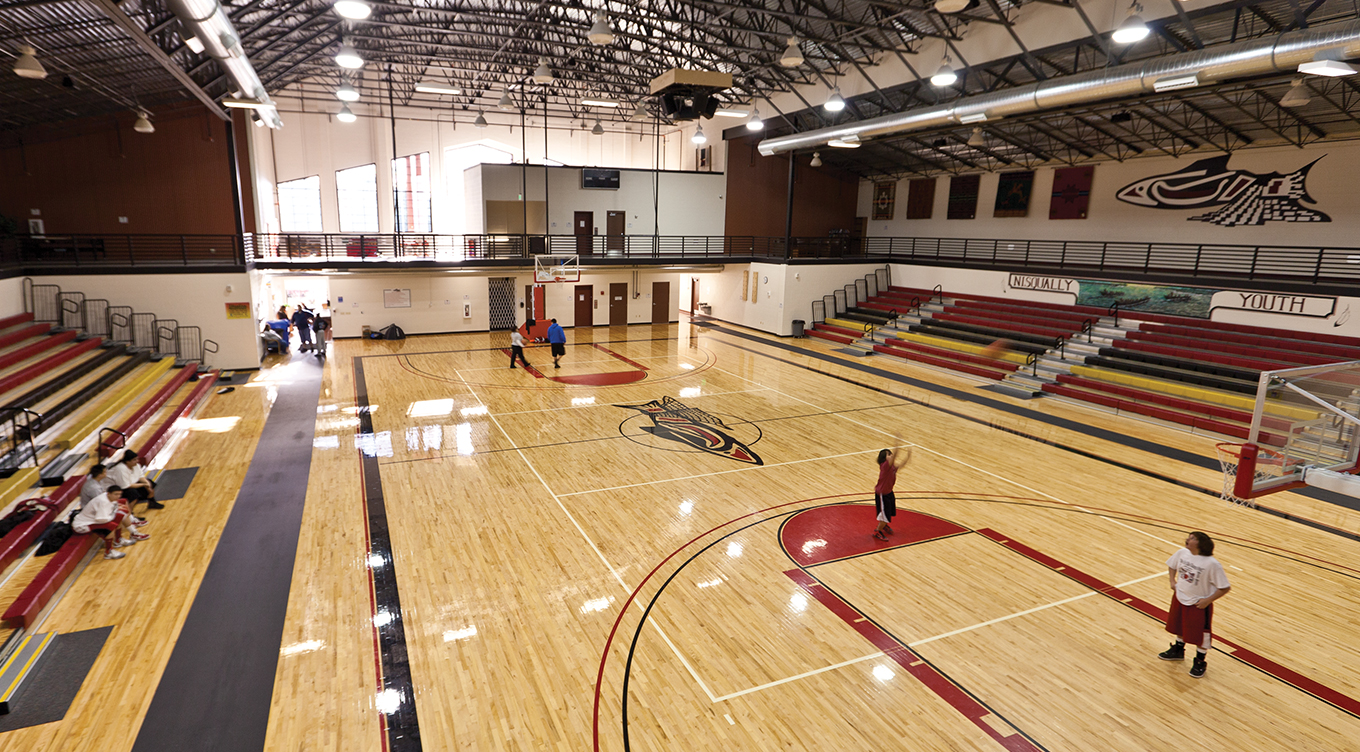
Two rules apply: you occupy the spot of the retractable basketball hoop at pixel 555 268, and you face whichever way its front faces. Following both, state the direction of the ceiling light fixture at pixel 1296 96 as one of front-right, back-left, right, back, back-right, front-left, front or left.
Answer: front-left

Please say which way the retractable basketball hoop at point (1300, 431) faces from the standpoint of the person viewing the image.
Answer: facing away from the viewer and to the left of the viewer

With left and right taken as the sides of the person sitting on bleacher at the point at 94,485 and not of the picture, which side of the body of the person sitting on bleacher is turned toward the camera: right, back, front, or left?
right

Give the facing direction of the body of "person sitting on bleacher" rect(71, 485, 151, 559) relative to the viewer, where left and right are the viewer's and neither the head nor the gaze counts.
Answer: facing to the right of the viewer

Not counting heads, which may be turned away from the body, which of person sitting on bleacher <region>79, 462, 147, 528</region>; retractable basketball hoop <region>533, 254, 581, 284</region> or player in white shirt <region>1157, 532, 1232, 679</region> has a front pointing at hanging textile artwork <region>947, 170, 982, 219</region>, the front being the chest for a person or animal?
the person sitting on bleacher

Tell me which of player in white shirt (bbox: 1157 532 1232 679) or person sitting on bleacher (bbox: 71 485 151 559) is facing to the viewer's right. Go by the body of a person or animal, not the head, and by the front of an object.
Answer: the person sitting on bleacher

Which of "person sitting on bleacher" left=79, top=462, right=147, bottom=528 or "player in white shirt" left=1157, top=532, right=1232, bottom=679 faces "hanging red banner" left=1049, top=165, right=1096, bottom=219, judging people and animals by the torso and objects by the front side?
the person sitting on bleacher

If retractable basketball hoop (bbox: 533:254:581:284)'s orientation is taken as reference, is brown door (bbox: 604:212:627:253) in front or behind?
behind

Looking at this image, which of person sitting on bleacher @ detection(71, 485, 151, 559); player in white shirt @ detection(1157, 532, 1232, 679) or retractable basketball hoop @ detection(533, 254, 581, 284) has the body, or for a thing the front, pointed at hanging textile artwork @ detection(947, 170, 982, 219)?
the person sitting on bleacher
